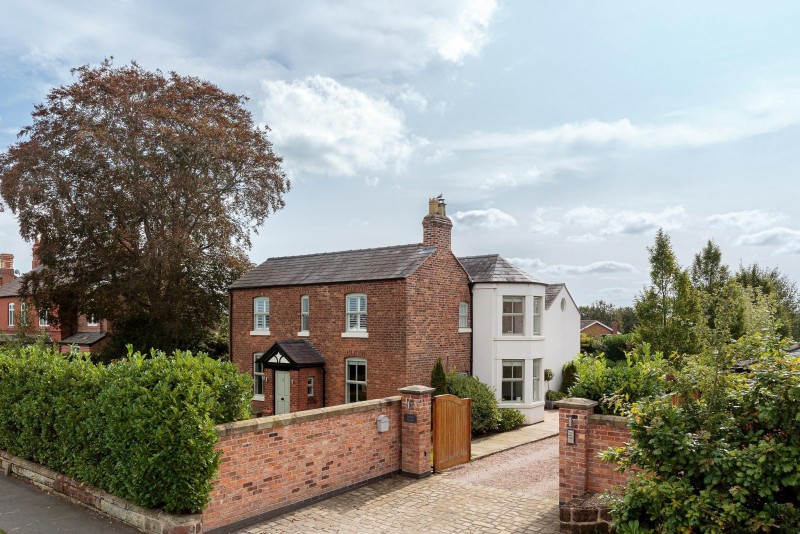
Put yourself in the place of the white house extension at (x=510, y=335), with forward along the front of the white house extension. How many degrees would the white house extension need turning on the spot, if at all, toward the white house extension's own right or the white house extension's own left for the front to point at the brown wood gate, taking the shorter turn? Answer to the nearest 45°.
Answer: approximately 45° to the white house extension's own right

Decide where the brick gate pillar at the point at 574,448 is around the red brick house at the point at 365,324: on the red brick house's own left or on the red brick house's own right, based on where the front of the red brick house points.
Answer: on the red brick house's own left

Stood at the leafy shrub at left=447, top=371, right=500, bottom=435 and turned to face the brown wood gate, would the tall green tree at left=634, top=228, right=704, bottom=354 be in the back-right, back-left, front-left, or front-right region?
back-left

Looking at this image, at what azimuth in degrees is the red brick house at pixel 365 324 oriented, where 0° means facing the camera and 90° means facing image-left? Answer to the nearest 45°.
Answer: approximately 45°
